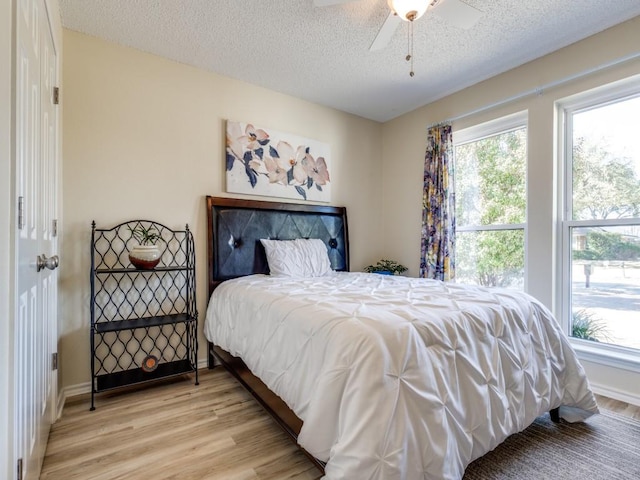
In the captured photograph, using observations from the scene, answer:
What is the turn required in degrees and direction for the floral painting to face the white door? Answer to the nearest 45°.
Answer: approximately 90° to its right

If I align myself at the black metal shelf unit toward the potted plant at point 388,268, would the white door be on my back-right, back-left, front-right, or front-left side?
back-right

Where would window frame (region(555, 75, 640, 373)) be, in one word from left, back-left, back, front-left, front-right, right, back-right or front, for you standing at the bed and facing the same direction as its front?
left

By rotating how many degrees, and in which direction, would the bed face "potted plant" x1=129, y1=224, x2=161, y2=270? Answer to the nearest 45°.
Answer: approximately 135° to its right

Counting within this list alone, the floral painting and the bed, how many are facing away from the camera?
0

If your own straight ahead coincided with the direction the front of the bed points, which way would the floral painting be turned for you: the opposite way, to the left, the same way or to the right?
the same way

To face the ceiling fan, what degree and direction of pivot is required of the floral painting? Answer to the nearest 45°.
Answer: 0° — it already faces it

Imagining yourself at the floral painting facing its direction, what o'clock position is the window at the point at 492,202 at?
The window is roughly at 11 o'clock from the floral painting.

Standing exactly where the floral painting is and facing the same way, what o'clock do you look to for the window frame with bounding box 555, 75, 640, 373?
The window frame is roughly at 11 o'clock from the floral painting.

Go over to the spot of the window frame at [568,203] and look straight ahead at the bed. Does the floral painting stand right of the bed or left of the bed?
right

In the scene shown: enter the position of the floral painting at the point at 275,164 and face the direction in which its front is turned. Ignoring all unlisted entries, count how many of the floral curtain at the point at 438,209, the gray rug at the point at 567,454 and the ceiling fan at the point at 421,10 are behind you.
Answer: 0

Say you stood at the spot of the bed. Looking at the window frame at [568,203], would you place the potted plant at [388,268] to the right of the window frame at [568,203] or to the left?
left

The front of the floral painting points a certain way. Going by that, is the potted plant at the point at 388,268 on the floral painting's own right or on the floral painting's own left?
on the floral painting's own left

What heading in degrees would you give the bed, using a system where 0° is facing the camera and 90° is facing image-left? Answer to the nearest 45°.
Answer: approximately 315°

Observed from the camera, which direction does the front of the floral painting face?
facing the viewer and to the right of the viewer

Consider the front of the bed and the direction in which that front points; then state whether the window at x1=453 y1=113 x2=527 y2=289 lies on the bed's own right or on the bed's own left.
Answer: on the bed's own left
